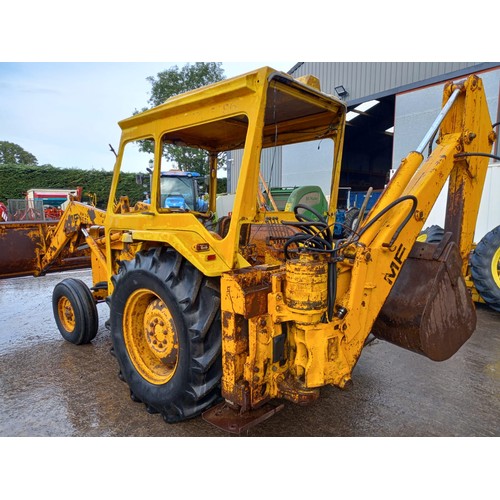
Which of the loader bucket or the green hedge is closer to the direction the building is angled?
the loader bucket

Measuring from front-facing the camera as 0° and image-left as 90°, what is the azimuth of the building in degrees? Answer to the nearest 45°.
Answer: approximately 45°

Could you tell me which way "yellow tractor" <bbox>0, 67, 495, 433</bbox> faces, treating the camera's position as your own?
facing away from the viewer and to the left of the viewer

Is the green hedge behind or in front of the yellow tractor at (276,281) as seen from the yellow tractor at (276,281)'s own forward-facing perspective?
in front

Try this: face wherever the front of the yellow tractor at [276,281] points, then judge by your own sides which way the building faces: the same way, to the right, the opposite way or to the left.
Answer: to the left

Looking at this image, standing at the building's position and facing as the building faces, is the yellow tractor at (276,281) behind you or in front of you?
in front

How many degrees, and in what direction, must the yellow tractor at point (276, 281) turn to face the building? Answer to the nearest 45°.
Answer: approximately 45° to its right

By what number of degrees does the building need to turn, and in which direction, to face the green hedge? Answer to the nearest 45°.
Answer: approximately 45° to its right
